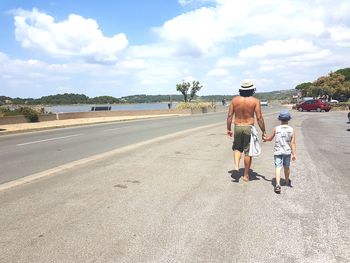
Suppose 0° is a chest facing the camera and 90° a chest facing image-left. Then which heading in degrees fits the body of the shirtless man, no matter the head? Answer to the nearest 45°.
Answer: approximately 180°

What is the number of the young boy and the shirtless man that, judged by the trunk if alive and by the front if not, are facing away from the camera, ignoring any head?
2

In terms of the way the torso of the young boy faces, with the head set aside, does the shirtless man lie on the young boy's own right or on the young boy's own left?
on the young boy's own left

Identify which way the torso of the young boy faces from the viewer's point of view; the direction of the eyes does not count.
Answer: away from the camera

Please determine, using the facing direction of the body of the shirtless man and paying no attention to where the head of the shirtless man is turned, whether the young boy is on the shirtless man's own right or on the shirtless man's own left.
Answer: on the shirtless man's own right
